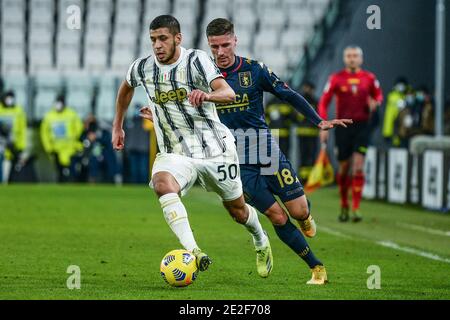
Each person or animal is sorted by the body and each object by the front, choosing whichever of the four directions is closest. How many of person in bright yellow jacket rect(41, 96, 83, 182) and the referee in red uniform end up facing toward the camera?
2

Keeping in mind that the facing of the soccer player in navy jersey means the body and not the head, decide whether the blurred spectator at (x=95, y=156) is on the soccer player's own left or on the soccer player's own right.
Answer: on the soccer player's own right

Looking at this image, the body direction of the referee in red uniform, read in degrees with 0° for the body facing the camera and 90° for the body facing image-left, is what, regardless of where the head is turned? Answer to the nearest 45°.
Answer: approximately 0°

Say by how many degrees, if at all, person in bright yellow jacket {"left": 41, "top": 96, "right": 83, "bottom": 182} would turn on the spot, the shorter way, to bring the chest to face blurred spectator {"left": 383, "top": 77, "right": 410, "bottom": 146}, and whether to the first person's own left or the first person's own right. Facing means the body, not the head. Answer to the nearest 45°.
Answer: approximately 90° to the first person's own left

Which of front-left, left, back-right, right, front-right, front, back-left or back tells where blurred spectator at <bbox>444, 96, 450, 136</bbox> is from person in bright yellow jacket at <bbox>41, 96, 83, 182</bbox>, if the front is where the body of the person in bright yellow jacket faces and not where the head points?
left

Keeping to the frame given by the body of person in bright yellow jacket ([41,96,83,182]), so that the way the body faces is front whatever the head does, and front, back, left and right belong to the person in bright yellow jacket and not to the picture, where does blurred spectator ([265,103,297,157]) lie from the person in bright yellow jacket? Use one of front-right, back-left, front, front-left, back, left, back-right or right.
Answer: left

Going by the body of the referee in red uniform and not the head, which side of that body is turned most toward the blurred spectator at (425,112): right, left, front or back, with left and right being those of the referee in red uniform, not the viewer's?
back

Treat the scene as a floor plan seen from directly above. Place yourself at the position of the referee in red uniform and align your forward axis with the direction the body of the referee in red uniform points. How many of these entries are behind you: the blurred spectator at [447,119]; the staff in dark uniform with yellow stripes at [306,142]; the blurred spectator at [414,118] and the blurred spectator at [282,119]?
4

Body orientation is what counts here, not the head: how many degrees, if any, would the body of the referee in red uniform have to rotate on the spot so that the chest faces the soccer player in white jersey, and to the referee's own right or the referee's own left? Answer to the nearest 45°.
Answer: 0° — they already face them

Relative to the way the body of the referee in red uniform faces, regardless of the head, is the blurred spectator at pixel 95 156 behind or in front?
behind

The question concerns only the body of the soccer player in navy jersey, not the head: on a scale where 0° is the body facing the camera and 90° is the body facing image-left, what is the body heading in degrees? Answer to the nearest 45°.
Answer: approximately 45°

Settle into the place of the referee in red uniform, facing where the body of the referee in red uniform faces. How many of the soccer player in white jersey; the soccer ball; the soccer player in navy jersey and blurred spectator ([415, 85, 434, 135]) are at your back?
1

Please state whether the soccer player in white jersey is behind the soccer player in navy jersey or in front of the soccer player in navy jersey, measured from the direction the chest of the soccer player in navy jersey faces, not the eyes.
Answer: in front

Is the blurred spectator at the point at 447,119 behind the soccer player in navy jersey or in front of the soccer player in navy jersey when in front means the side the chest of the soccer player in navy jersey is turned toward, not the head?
behind
